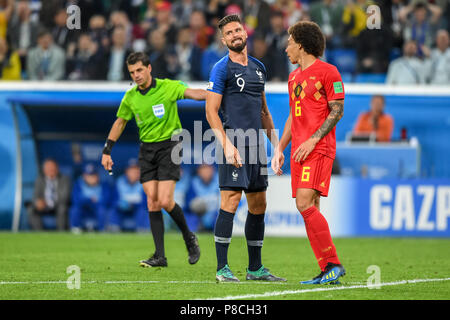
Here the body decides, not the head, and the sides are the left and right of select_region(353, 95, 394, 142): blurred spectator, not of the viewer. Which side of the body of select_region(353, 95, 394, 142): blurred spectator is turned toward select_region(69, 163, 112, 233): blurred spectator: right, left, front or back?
right

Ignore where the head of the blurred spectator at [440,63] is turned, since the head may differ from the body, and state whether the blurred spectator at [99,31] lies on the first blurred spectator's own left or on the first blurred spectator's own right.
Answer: on the first blurred spectator's own right

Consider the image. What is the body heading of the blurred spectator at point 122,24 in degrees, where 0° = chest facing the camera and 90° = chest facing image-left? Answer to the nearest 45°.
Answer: approximately 0°
